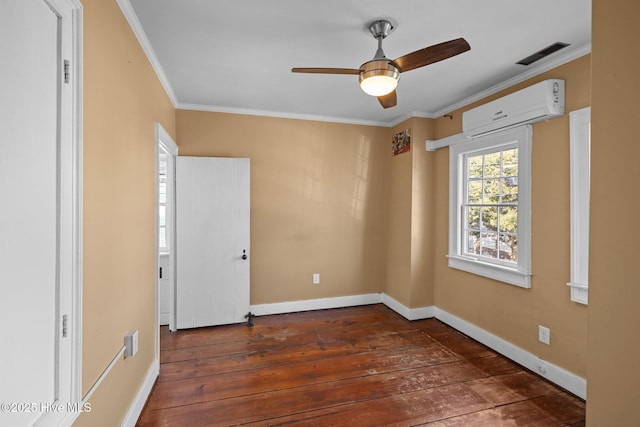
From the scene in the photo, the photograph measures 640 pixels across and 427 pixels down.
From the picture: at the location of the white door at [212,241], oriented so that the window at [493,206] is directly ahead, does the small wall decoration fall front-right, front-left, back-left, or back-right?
front-left

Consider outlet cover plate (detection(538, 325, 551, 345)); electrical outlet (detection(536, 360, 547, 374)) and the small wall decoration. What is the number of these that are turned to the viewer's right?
0

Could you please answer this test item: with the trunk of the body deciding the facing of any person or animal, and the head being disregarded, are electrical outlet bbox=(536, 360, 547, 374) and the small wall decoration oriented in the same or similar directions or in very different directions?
same or similar directions

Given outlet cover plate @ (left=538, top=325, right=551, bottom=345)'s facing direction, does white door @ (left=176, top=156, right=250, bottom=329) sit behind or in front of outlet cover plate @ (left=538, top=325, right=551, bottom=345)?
in front

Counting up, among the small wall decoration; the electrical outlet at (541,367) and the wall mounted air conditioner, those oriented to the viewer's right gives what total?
0

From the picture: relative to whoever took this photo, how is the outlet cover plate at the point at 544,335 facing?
facing the viewer and to the left of the viewer

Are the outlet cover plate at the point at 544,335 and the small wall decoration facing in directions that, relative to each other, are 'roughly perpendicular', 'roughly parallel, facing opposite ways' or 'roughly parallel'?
roughly parallel

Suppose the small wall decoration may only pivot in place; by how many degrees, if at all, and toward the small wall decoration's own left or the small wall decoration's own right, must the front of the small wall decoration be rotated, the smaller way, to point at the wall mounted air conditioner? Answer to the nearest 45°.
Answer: approximately 90° to the small wall decoration's own left

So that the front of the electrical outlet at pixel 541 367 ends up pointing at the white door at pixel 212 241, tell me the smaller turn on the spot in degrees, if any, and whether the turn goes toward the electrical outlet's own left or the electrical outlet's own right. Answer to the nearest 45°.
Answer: approximately 45° to the electrical outlet's own right

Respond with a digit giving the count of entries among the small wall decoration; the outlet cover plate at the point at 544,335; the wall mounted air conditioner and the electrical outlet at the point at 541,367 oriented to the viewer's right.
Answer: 0

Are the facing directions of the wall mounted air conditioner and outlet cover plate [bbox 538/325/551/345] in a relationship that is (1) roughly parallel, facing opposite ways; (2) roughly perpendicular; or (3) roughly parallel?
roughly parallel
